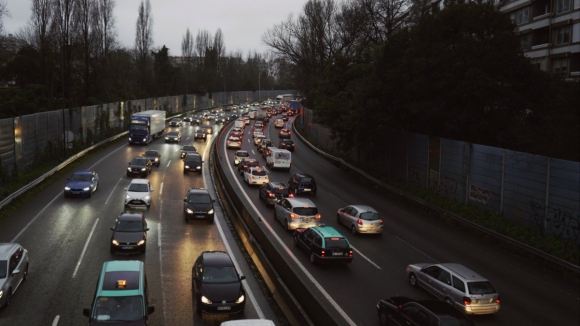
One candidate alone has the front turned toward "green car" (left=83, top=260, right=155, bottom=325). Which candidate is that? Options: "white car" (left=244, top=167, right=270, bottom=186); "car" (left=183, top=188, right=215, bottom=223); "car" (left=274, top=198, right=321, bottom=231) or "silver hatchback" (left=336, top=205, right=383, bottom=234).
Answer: "car" (left=183, top=188, right=215, bottom=223)

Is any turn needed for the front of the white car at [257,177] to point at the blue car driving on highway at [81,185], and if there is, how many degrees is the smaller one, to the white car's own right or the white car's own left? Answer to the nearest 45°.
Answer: approximately 90° to the white car's own left

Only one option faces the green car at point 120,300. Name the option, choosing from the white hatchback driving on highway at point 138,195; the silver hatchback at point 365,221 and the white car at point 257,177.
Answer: the white hatchback driving on highway

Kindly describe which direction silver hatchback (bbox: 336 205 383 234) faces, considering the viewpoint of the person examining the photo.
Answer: facing away from the viewer and to the left of the viewer

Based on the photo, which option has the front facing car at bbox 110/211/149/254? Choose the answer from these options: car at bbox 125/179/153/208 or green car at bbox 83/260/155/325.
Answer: car at bbox 125/179/153/208

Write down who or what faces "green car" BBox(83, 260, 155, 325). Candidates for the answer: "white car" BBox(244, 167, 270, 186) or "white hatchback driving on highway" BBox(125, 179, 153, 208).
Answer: the white hatchback driving on highway

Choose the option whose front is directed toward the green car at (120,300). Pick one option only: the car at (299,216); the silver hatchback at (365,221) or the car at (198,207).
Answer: the car at (198,207)

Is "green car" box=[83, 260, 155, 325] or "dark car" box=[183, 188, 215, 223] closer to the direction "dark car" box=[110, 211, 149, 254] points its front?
the green car

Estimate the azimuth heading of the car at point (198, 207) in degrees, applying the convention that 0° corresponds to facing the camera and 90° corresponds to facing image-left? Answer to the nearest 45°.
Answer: approximately 0°

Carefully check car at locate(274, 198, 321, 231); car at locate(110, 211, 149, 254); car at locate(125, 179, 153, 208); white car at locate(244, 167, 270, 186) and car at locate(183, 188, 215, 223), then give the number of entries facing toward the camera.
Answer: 3

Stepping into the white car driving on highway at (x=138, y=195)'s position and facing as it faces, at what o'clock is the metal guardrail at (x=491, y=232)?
The metal guardrail is roughly at 10 o'clock from the white car driving on highway.

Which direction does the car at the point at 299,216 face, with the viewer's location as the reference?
facing away from the viewer and to the left of the viewer

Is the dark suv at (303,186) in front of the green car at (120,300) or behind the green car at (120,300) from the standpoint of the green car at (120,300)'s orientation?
behind
